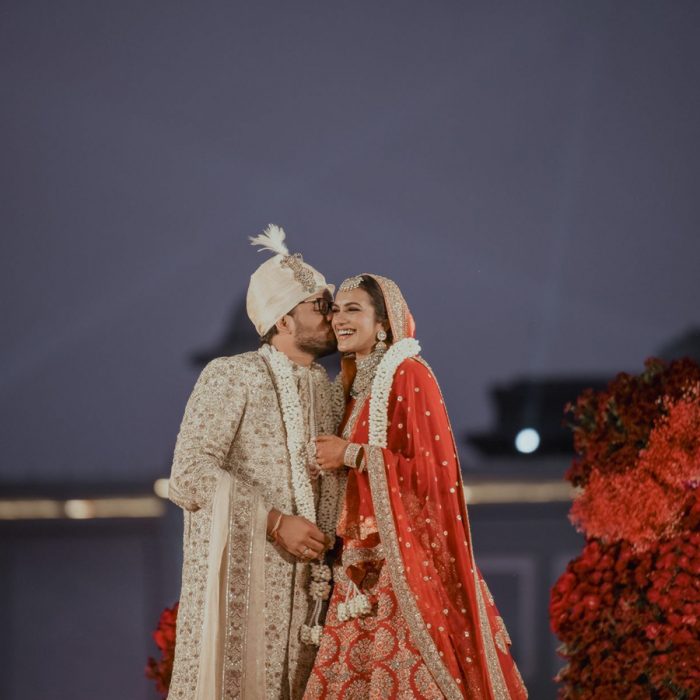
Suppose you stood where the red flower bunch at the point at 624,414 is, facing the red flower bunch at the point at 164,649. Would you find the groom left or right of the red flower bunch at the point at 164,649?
left

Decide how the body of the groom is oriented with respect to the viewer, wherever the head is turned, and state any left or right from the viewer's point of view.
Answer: facing the viewer and to the right of the viewer

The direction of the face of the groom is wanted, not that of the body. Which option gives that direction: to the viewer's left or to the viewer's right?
to the viewer's right

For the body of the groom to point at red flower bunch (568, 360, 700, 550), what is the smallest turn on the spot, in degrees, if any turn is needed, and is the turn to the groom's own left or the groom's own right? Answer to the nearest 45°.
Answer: approximately 45° to the groom's own left

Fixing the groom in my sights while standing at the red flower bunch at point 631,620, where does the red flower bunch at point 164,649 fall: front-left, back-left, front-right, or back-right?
front-right

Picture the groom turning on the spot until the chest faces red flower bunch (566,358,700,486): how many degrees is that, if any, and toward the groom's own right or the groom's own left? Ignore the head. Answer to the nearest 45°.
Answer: approximately 45° to the groom's own left

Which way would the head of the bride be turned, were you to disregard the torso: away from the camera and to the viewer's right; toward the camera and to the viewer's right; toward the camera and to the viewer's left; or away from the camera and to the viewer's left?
toward the camera and to the viewer's left

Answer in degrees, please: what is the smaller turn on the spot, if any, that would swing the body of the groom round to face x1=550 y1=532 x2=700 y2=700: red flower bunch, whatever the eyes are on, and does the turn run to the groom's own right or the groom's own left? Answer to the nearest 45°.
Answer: approximately 45° to the groom's own left

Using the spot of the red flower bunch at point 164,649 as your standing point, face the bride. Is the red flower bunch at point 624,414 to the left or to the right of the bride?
left
